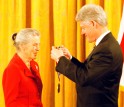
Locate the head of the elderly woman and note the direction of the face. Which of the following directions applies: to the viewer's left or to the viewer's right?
to the viewer's right

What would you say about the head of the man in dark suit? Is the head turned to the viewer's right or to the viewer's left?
to the viewer's left

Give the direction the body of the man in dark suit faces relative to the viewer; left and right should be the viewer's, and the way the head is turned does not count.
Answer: facing to the left of the viewer

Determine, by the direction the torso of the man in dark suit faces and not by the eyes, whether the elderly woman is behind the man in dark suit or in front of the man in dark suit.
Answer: in front
